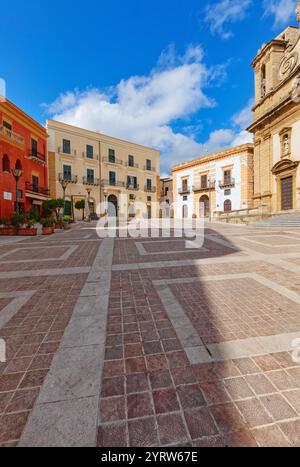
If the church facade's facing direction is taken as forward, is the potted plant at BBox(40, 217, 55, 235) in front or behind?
in front

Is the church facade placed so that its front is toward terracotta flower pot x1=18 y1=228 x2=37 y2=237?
yes

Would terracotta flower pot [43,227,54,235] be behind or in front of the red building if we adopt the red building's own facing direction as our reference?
in front

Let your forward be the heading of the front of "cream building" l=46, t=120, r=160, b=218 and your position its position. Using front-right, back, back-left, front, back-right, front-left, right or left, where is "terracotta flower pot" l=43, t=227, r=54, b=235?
front-right

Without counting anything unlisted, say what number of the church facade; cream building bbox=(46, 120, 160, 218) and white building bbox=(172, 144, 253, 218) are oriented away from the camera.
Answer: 0

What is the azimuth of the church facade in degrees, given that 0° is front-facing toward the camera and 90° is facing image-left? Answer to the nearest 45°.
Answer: approximately 45°

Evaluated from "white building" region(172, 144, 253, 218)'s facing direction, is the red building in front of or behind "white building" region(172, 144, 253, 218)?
in front

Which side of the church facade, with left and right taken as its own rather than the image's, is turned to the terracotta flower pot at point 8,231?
front

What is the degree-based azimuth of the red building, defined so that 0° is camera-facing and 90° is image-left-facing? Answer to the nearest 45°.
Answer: approximately 315°
